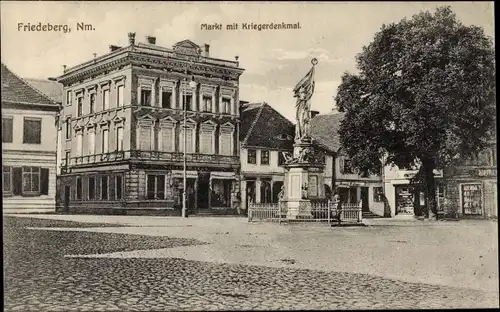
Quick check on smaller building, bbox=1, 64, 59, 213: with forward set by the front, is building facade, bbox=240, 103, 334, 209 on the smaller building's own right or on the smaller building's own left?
on the smaller building's own left

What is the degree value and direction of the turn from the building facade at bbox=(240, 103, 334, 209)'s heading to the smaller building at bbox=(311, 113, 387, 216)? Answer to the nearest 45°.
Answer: approximately 135° to its left

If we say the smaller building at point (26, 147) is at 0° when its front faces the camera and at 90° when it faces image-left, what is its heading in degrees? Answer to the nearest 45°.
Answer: approximately 0°

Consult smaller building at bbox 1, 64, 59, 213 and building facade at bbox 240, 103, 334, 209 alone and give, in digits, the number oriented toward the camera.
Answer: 2

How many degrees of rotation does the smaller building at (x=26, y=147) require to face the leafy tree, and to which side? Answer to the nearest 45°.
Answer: approximately 90° to its left
